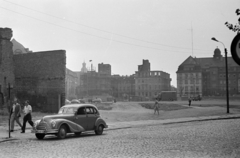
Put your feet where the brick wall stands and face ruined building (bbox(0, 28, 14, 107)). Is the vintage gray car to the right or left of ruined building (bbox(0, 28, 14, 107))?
left

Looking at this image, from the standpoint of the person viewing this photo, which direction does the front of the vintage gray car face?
facing the viewer and to the left of the viewer
